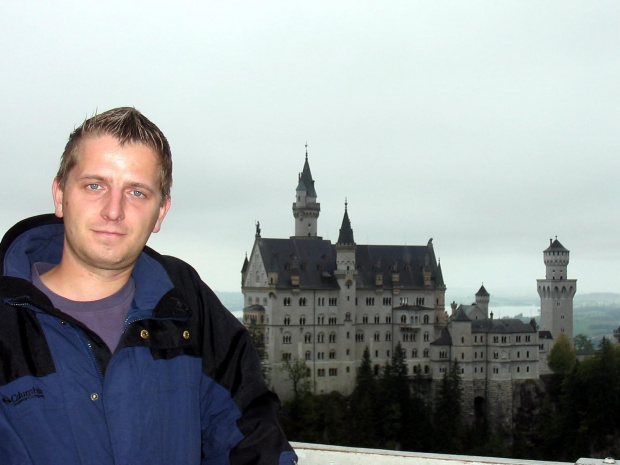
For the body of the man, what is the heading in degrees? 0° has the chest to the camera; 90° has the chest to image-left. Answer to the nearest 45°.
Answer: approximately 0°

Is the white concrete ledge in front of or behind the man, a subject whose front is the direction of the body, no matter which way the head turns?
behind
